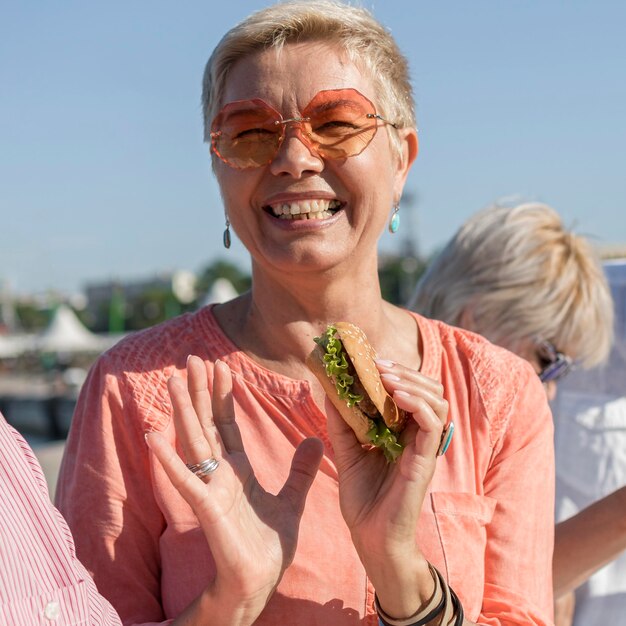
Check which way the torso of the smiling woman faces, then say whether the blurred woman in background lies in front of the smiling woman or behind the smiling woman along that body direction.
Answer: behind

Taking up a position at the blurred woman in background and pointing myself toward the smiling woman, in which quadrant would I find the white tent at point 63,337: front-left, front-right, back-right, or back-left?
back-right

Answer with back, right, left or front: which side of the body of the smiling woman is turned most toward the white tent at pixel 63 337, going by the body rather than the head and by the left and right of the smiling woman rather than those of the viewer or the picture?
back

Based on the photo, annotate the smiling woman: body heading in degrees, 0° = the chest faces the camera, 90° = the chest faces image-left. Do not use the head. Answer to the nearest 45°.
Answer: approximately 0°
